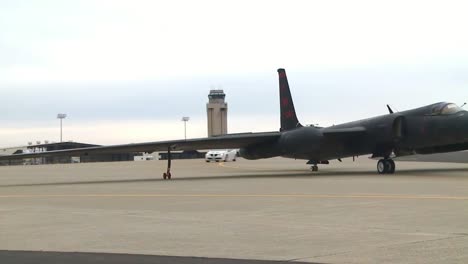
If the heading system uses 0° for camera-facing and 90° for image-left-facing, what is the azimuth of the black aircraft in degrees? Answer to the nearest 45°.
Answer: approximately 315°
